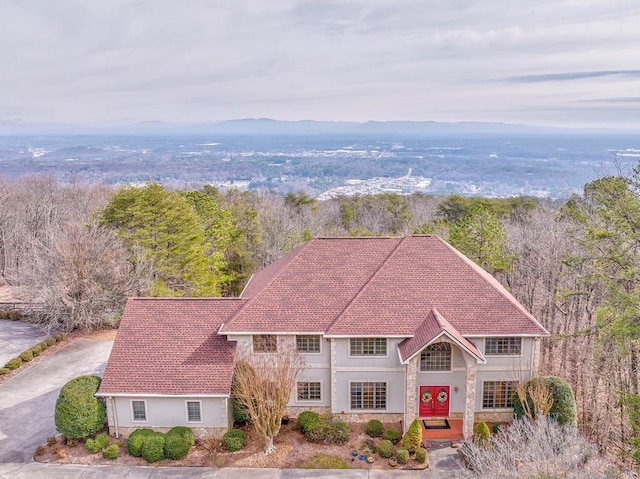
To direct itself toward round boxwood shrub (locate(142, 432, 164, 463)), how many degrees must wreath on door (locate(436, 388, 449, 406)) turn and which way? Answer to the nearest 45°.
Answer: approximately 45° to its right

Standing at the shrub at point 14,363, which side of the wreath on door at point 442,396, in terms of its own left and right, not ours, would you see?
right

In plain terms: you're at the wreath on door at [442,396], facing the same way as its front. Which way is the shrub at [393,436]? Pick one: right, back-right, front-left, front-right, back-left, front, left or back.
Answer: front-right

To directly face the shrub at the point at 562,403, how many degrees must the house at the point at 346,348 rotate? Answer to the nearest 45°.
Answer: approximately 90° to its left

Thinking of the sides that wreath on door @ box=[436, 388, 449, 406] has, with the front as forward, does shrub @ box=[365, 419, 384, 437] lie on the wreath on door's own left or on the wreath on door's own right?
on the wreath on door's own right

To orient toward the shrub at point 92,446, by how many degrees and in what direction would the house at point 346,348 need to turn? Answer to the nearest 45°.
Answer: approximately 90° to its right

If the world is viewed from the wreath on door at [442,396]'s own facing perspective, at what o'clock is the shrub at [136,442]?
The shrub is roughly at 2 o'clock from the wreath on door.

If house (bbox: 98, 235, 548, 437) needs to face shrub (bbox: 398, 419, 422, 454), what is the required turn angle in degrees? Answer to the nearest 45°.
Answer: approximately 45° to its left

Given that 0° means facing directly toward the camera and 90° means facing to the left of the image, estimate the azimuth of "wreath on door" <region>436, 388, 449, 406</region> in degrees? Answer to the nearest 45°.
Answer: approximately 0°

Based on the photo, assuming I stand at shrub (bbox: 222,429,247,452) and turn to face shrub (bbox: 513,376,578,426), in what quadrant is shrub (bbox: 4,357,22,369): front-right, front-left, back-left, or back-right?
back-left

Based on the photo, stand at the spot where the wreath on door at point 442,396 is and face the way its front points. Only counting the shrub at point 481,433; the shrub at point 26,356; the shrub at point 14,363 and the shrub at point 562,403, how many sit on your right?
2
